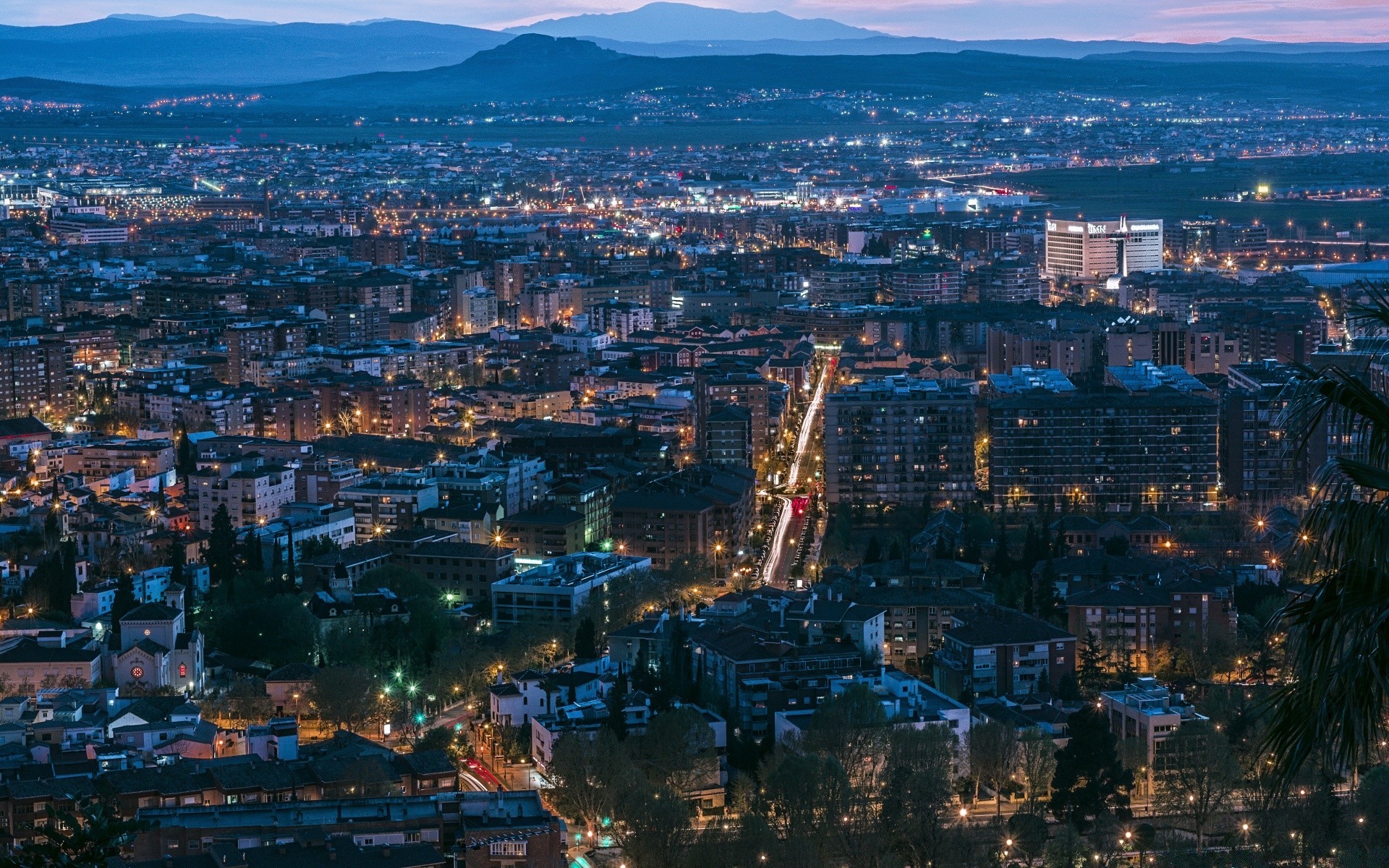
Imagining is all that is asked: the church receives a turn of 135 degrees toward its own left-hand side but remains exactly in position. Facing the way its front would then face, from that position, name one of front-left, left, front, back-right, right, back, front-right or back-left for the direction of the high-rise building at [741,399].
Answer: front

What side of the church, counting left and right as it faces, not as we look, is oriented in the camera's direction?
front

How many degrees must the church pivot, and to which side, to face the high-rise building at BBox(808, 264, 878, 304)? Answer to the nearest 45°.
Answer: approximately 135° to its left

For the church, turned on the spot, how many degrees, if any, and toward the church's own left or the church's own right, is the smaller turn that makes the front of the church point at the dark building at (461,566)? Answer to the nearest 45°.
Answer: approximately 135° to the church's own left

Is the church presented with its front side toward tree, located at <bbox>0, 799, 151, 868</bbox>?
yes

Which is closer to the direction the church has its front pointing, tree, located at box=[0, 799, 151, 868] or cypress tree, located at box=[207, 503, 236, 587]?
the tree

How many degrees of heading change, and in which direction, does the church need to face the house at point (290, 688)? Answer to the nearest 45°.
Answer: approximately 45° to its left

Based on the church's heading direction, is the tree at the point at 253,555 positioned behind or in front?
behind

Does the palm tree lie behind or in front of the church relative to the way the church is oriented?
in front

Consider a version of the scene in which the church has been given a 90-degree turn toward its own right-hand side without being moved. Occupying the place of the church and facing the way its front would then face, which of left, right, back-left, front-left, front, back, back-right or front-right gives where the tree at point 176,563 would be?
right

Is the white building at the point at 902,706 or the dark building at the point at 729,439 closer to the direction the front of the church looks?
the white building

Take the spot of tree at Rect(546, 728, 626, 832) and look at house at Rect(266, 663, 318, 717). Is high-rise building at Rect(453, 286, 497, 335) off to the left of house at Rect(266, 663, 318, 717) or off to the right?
right

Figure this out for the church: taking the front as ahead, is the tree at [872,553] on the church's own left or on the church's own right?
on the church's own left

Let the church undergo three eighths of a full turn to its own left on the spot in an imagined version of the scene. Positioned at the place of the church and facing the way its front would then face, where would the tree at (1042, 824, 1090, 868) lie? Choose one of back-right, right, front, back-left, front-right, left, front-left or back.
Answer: right

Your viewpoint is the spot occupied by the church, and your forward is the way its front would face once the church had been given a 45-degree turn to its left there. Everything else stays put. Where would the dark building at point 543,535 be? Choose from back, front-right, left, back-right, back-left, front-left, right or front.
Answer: left

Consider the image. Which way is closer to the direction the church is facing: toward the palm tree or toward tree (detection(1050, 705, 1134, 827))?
the palm tree

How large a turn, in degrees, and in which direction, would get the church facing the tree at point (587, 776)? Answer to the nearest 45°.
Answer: approximately 45° to its left

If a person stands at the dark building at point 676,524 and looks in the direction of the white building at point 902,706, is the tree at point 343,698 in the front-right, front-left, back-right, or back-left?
front-right
